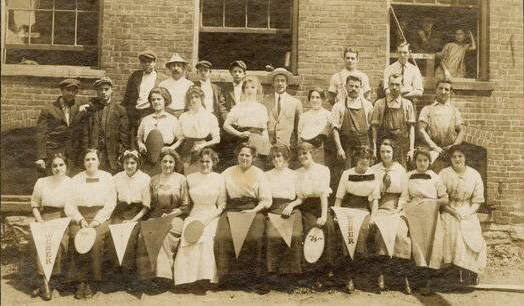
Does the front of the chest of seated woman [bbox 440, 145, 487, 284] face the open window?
no

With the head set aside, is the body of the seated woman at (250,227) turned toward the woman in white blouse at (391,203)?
no

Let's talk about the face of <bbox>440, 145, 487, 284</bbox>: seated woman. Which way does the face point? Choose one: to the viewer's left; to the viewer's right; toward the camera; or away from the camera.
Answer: toward the camera

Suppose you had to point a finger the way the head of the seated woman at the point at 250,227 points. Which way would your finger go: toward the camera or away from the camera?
toward the camera

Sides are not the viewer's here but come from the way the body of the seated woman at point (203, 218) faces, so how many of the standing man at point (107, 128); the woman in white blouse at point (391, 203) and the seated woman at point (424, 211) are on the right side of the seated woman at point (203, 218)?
1

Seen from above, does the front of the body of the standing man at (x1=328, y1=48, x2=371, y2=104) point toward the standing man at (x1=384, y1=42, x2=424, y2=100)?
no

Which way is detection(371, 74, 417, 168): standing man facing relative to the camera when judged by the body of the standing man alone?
toward the camera

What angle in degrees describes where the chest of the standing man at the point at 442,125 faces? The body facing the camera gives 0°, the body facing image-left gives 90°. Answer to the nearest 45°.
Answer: approximately 0°

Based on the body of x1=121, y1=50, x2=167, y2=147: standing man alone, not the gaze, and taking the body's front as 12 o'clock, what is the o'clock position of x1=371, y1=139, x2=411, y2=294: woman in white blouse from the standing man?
The woman in white blouse is roughly at 10 o'clock from the standing man.

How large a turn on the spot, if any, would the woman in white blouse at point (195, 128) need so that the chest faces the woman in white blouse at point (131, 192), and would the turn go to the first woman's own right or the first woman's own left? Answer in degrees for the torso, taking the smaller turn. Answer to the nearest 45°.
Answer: approximately 45° to the first woman's own right

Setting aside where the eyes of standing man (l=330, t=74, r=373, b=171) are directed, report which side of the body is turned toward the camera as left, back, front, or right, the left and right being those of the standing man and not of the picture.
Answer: front

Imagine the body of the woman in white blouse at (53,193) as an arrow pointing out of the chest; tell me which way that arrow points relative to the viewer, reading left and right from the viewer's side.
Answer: facing the viewer

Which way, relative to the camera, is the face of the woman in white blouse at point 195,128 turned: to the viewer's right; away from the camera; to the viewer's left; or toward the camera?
toward the camera

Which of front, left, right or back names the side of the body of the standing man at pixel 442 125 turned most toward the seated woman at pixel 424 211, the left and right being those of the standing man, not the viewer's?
front

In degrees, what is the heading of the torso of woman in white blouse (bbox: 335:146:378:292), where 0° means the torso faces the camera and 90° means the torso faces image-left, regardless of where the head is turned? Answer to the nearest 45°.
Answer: approximately 0°

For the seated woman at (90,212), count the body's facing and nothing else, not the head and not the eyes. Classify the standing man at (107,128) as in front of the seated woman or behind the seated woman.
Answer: behind
